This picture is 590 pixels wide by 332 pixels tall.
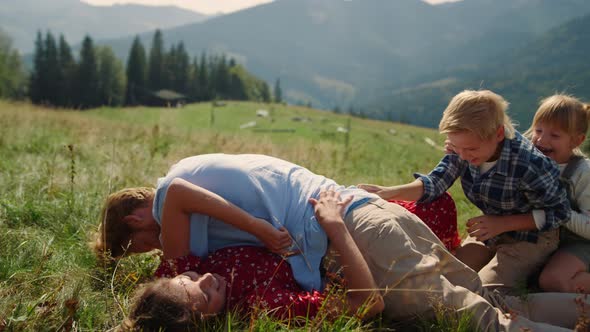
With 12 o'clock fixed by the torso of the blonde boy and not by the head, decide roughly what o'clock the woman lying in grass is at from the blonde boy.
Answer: The woman lying in grass is roughly at 12 o'clock from the blonde boy.

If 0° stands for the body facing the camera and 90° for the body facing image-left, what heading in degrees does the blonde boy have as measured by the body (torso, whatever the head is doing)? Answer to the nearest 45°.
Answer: approximately 45°

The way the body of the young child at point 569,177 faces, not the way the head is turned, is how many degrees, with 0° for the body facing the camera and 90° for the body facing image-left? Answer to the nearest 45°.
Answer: approximately 45°

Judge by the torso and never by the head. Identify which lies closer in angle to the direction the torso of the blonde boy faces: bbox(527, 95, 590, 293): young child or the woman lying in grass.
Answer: the woman lying in grass

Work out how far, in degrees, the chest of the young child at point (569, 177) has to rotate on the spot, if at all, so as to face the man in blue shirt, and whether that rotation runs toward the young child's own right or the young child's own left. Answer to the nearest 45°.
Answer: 0° — they already face them

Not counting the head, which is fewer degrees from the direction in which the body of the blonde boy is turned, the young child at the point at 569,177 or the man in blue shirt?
the man in blue shirt

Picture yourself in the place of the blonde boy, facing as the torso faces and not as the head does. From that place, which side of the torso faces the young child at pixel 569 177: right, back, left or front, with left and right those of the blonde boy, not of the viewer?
back

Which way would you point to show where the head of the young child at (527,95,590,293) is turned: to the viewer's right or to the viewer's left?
to the viewer's left
